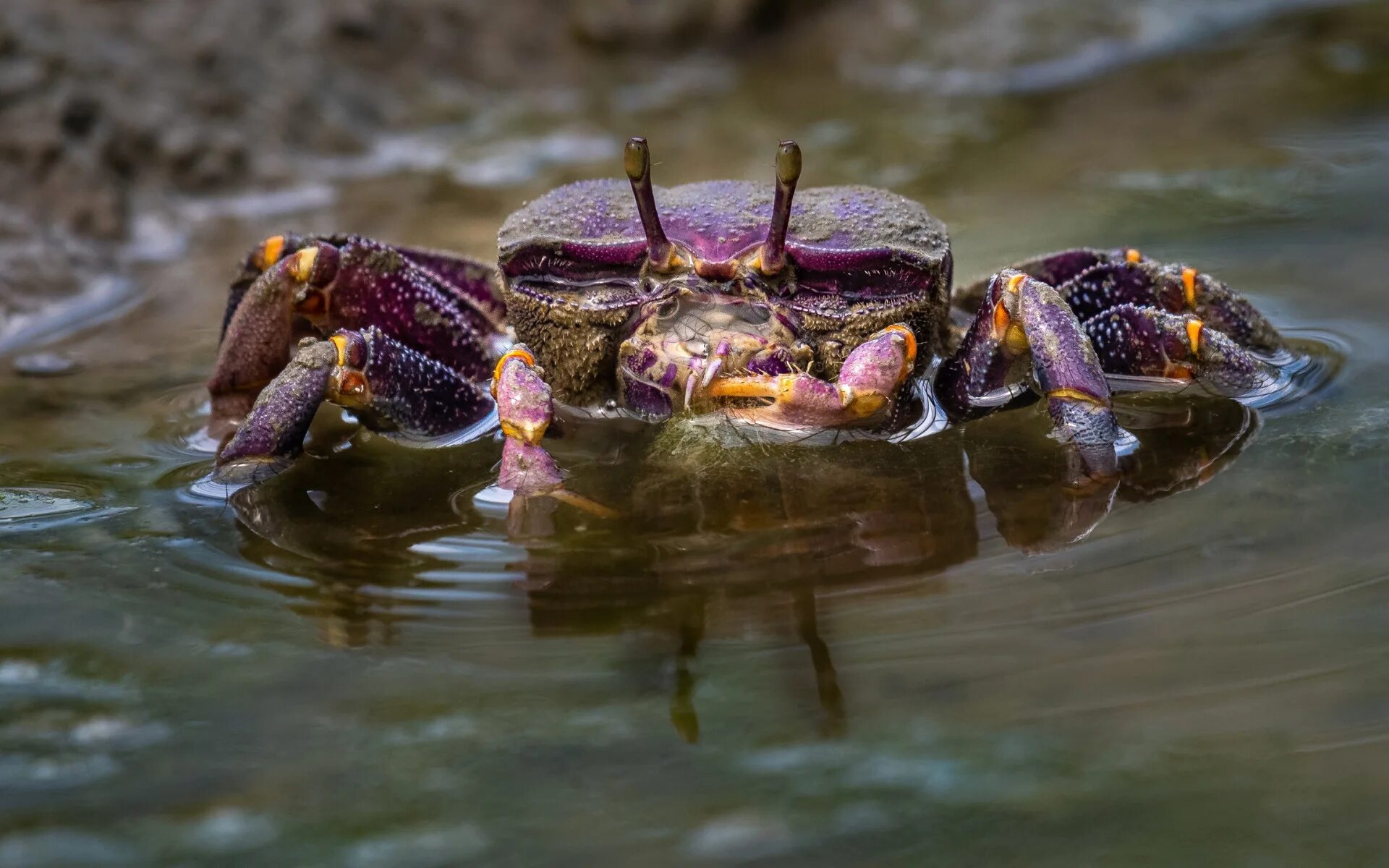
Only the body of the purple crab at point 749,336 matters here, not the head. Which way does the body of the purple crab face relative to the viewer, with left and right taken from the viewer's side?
facing the viewer
